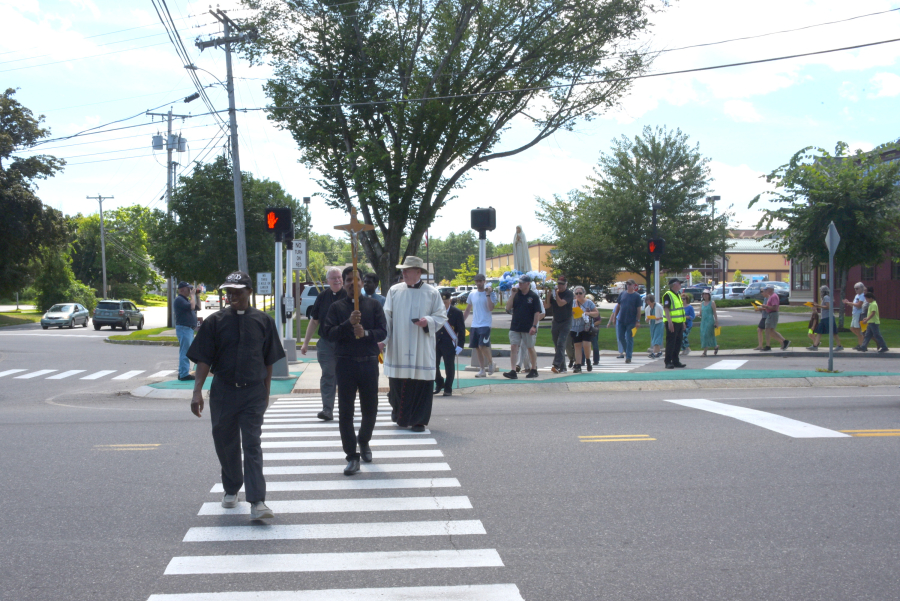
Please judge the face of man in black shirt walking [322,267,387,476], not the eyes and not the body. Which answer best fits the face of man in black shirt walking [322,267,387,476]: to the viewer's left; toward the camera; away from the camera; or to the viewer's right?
toward the camera

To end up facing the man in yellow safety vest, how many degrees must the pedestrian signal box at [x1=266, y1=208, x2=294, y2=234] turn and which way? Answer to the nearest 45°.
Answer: approximately 90° to its left

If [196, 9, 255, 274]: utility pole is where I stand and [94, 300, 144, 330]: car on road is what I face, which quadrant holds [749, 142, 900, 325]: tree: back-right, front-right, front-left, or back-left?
back-right

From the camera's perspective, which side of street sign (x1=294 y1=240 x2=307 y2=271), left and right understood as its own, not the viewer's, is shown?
front

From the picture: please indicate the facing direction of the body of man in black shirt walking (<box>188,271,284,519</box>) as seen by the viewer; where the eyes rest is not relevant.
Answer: toward the camera

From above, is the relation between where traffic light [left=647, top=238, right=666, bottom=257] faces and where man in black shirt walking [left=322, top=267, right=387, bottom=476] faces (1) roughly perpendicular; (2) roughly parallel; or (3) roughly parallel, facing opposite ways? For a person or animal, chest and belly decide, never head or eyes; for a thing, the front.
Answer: roughly parallel

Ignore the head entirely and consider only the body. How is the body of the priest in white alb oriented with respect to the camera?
toward the camera

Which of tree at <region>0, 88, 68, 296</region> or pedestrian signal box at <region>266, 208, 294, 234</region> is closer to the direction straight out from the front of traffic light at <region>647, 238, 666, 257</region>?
the pedestrian signal box

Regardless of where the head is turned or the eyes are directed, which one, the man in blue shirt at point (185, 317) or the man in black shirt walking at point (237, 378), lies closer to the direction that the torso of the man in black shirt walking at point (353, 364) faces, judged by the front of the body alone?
the man in black shirt walking

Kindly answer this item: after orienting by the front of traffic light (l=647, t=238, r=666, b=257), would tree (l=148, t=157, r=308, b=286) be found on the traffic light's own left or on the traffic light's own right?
on the traffic light's own right

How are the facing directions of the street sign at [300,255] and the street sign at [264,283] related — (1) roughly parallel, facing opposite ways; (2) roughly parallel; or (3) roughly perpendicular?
roughly parallel

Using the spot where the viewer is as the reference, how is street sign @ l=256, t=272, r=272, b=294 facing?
facing the viewer

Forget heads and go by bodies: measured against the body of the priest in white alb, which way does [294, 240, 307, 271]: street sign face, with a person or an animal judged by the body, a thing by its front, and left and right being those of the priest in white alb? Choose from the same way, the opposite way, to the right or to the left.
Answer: the same way

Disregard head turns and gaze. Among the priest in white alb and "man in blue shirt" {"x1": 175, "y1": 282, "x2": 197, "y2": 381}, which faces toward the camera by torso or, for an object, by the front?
the priest in white alb

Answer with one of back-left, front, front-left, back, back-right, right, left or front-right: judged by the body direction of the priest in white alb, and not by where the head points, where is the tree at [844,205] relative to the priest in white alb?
back-left
